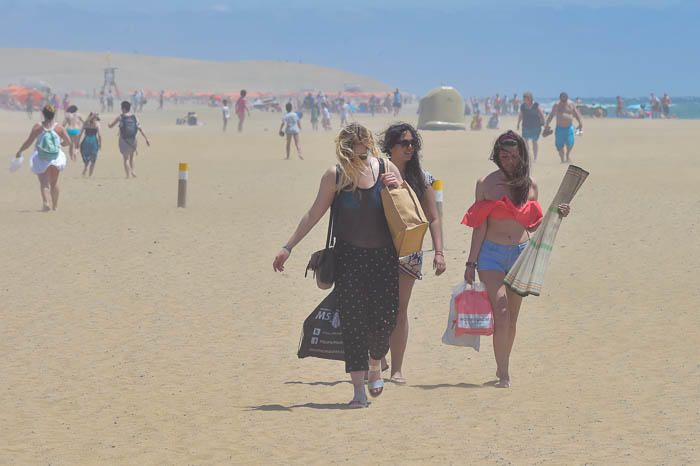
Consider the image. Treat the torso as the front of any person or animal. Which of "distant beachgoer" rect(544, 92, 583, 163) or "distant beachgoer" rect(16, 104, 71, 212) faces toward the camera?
"distant beachgoer" rect(544, 92, 583, 163)

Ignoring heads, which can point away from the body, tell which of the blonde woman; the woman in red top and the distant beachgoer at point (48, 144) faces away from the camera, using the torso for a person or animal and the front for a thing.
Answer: the distant beachgoer

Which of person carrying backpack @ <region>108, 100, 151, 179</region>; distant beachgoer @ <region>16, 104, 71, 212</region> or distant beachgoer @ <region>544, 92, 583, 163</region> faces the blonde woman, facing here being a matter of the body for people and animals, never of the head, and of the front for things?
distant beachgoer @ <region>544, 92, 583, 163</region>

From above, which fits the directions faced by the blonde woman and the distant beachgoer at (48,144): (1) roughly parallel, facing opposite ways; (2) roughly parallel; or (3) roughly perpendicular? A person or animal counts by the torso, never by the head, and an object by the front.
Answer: roughly parallel, facing opposite ways

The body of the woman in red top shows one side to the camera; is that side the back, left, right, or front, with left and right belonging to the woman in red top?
front

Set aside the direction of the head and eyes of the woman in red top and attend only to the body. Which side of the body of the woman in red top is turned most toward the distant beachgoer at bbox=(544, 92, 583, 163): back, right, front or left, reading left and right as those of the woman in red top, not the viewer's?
back

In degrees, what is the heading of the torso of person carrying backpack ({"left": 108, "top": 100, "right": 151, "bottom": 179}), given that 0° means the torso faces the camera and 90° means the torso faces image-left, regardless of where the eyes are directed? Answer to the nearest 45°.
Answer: approximately 180°

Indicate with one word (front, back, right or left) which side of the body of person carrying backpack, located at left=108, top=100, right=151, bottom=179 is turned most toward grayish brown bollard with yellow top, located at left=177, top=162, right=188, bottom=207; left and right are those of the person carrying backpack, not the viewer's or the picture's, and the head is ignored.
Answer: back

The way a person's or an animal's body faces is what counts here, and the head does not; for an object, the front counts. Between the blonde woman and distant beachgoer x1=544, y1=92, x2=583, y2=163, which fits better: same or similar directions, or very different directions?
same or similar directions

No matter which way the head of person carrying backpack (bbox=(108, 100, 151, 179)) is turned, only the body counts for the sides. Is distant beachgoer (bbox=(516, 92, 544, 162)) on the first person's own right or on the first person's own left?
on the first person's own right

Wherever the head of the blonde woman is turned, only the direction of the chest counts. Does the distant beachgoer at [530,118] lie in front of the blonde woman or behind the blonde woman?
behind

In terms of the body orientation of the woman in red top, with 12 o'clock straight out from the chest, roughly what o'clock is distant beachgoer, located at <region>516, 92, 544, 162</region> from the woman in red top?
The distant beachgoer is roughly at 6 o'clock from the woman in red top.

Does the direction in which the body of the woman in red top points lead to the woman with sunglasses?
no

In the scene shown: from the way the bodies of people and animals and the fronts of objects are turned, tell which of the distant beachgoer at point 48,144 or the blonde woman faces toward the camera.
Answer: the blonde woman

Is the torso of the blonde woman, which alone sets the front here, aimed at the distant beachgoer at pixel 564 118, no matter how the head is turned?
no

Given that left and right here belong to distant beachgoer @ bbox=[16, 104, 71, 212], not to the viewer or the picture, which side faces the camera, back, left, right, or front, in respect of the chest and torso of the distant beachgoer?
back

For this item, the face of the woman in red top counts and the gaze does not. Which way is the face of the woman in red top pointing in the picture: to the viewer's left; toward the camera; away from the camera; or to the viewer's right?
toward the camera

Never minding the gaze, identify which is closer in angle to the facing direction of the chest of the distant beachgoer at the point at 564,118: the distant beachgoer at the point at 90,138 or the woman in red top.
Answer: the woman in red top

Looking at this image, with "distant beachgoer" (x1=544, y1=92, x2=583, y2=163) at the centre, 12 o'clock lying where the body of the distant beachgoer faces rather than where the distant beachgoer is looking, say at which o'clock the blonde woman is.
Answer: The blonde woman is roughly at 12 o'clock from the distant beachgoer.

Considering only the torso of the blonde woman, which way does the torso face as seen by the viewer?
toward the camera
